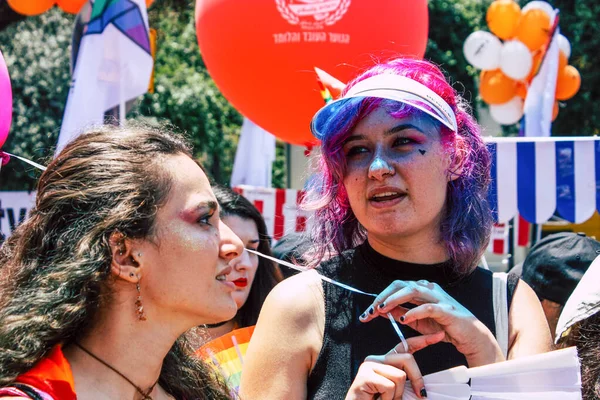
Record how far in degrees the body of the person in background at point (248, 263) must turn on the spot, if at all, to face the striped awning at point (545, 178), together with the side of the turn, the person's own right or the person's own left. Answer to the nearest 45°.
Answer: approximately 180°

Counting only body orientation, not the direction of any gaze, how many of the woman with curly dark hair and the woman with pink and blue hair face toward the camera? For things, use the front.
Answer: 1

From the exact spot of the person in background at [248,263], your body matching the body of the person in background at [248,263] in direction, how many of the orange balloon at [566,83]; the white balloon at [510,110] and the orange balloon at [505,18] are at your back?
3

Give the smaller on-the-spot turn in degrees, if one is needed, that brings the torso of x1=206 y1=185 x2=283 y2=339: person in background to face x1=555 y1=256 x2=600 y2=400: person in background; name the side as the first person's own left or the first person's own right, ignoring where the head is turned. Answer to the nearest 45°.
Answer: approximately 90° to the first person's own left

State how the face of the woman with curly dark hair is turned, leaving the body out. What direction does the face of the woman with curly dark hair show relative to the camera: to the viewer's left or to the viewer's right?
to the viewer's right

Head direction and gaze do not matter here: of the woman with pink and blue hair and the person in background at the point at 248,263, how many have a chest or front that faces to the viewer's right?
0

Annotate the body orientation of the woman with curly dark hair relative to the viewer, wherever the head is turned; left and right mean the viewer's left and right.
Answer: facing to the right of the viewer

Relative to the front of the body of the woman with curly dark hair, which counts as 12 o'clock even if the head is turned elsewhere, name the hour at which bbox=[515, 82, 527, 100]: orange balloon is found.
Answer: The orange balloon is roughly at 10 o'clock from the woman with curly dark hair.
